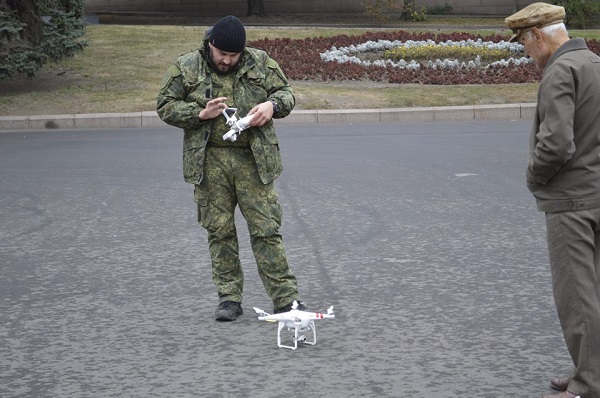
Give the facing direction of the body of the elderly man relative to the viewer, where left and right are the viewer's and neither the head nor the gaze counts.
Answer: facing away from the viewer and to the left of the viewer

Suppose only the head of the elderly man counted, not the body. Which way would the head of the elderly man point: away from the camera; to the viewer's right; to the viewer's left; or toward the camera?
to the viewer's left

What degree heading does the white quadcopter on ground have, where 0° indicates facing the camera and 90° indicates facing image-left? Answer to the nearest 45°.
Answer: approximately 315°

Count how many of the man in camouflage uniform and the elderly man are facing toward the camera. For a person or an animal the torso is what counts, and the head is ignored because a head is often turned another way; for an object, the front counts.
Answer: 1

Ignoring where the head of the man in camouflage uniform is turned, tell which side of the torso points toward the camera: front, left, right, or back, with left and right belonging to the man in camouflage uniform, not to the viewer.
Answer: front

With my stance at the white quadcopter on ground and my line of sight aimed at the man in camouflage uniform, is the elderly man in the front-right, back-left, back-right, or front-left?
back-right

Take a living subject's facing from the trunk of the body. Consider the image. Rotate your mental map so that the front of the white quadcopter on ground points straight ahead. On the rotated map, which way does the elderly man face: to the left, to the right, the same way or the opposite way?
the opposite way
